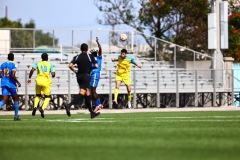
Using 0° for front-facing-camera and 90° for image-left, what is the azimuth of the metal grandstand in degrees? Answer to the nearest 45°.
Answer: approximately 0°
